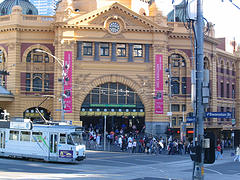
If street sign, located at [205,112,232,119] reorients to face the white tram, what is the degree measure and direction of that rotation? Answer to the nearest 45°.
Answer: approximately 135° to its right

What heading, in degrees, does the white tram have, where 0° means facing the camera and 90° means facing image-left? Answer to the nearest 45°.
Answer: approximately 315°

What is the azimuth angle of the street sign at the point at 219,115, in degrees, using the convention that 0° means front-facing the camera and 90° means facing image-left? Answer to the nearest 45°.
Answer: approximately 0°

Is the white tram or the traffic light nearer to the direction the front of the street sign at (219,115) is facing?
the traffic light

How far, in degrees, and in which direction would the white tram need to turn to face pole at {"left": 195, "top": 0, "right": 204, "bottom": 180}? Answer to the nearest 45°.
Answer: approximately 45° to its right

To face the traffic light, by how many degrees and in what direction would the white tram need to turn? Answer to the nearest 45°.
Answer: approximately 45° to its right

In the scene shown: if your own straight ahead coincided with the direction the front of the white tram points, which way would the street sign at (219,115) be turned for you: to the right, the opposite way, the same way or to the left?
to the right
